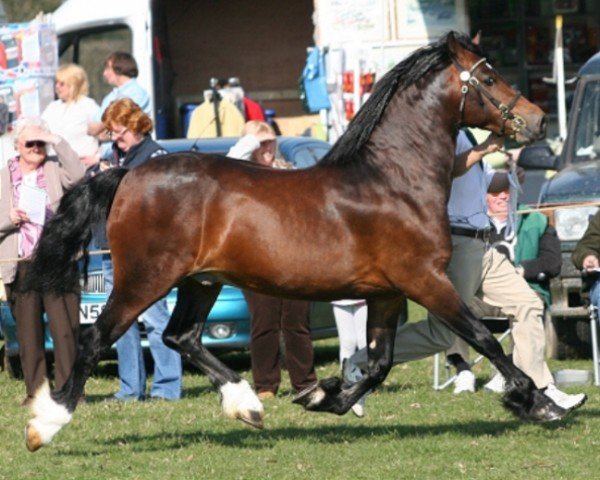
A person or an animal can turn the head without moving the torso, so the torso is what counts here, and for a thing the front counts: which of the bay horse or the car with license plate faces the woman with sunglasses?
the car with license plate

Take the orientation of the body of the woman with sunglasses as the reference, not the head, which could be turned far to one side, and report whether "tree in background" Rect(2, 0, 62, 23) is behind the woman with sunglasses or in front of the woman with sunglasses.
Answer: behind

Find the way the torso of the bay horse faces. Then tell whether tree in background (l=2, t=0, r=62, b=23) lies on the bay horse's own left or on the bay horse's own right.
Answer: on the bay horse's own left

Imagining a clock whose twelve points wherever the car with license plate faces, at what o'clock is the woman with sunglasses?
The woman with sunglasses is roughly at 12 o'clock from the car with license plate.

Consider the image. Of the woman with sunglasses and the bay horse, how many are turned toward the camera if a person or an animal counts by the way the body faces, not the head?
1

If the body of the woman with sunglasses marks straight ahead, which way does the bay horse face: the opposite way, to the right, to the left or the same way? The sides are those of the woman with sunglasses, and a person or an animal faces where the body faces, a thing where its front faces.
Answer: to the left

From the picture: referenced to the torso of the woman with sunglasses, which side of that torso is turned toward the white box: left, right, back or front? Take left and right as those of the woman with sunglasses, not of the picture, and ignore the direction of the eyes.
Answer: left

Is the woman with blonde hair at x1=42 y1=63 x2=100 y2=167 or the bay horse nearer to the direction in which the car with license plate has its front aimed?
the bay horse

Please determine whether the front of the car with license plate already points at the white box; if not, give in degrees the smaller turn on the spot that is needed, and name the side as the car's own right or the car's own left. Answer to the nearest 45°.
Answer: approximately 90° to the car's own left

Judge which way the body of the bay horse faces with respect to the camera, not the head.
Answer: to the viewer's right

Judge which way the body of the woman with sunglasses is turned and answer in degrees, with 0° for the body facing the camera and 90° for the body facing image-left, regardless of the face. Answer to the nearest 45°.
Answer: approximately 0°
